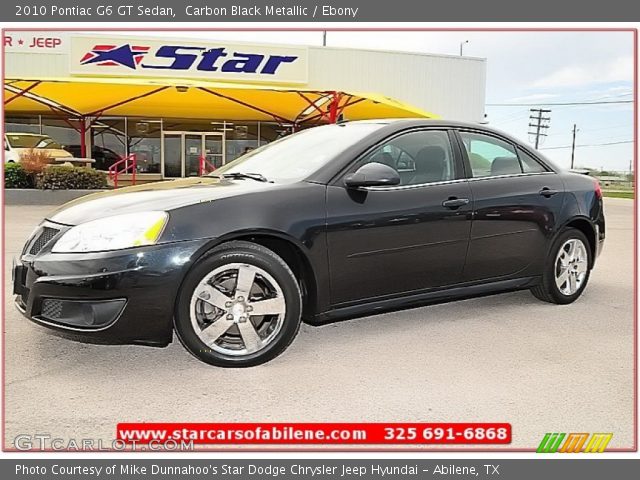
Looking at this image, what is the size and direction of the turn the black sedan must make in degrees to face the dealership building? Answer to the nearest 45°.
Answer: approximately 135° to its right

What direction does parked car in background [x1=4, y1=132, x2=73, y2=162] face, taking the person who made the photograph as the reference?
facing to the right of the viewer

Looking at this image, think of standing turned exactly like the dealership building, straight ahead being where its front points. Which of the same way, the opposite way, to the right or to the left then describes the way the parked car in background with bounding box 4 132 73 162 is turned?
to the left

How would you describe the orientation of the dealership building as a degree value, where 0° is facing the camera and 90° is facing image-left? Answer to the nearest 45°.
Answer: approximately 0°

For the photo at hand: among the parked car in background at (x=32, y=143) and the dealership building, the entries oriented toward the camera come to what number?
1

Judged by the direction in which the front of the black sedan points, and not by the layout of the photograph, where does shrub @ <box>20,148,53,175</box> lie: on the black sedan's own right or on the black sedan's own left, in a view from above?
on the black sedan's own right

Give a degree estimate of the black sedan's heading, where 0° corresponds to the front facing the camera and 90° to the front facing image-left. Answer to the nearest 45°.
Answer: approximately 45°

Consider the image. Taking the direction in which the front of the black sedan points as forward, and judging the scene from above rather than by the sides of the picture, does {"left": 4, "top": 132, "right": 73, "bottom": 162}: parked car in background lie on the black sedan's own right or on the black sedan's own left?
on the black sedan's own right

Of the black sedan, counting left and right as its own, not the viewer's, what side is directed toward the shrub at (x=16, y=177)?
right

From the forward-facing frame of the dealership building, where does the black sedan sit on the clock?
The black sedan is roughly at 12 o'clock from the dealership building.

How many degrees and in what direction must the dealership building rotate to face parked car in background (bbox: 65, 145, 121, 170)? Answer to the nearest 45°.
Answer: approximately 45° to its right
